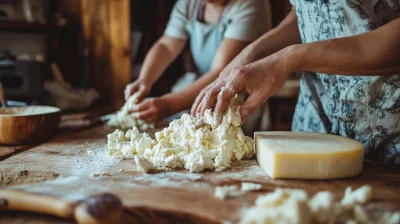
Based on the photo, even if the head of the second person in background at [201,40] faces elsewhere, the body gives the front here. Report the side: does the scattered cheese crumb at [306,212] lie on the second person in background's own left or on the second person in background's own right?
on the second person in background's own left

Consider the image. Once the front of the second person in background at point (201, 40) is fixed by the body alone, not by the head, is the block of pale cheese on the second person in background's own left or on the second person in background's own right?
on the second person in background's own left

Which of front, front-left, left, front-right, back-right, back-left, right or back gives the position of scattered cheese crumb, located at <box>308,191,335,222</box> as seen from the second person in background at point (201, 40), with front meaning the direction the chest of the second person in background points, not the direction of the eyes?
front-left

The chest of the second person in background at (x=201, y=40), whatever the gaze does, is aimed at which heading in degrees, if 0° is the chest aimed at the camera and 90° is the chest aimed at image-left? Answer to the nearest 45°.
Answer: approximately 45°

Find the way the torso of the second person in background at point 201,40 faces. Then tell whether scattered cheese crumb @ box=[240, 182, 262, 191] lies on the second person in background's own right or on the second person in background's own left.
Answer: on the second person in background's own left

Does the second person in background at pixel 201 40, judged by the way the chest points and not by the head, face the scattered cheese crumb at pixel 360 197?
no

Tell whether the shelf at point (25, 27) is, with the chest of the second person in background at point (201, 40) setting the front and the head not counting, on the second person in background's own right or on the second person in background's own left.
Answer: on the second person in background's own right
